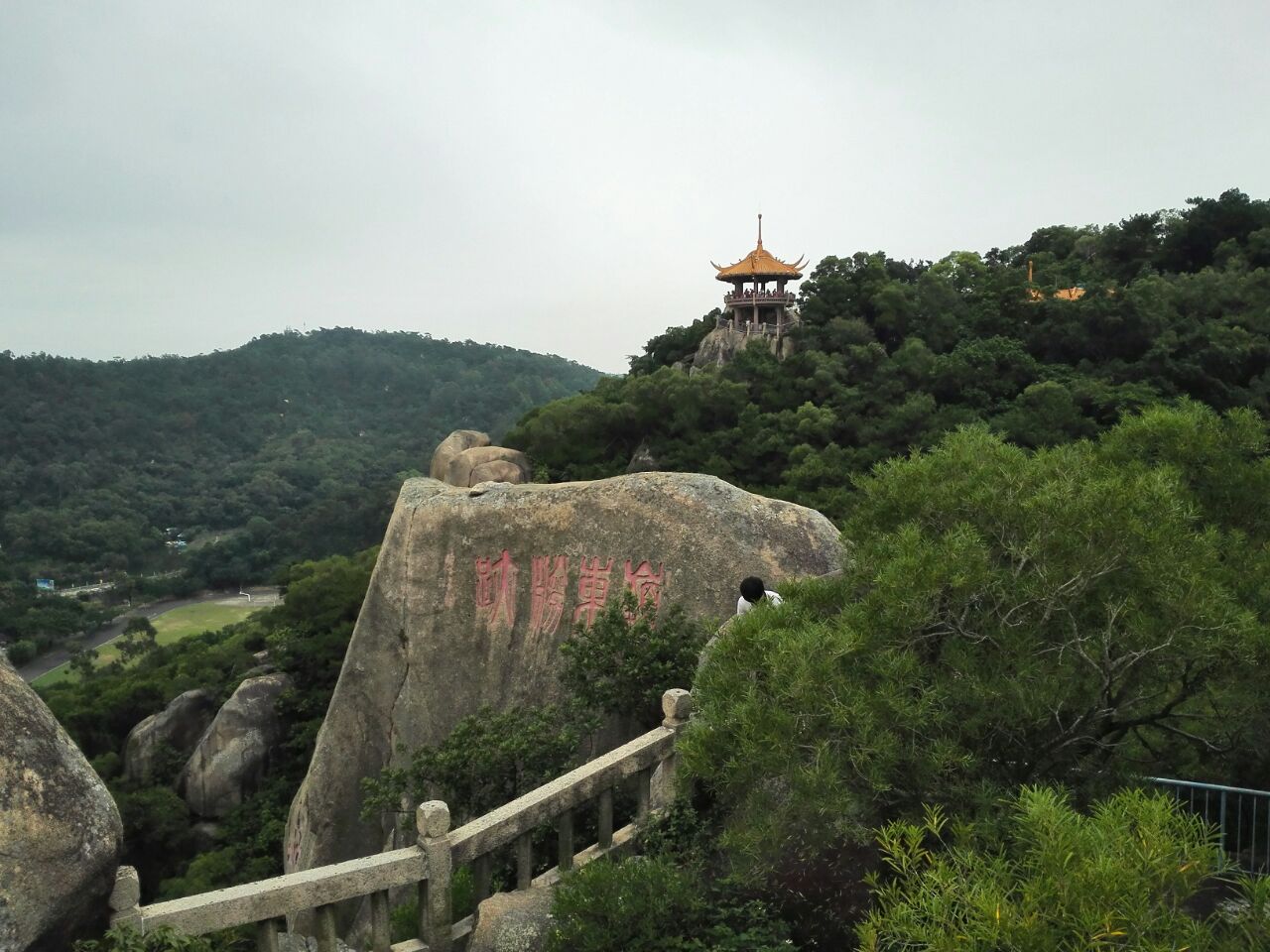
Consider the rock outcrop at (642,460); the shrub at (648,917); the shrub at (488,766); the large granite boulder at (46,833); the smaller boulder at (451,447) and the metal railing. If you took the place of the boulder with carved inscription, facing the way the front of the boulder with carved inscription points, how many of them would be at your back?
2

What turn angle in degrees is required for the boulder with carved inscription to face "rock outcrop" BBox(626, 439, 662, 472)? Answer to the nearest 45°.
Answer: approximately 180°

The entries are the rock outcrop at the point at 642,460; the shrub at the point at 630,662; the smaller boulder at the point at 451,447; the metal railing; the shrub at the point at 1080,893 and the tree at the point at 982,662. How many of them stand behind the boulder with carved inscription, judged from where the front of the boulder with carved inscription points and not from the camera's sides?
2

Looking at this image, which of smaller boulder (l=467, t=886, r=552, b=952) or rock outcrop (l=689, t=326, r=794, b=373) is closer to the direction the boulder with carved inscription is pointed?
the smaller boulder

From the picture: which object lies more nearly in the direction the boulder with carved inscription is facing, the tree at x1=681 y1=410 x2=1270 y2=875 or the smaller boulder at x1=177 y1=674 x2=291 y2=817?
the tree

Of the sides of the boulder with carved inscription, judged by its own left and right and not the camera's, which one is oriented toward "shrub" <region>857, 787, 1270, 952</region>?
front

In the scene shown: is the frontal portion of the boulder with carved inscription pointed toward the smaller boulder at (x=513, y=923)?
yes

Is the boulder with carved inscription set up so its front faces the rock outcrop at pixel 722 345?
no

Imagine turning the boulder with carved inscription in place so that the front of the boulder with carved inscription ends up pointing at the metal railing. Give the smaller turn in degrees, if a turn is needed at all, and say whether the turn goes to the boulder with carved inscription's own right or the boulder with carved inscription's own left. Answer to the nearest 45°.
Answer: approximately 45° to the boulder with carved inscription's own left

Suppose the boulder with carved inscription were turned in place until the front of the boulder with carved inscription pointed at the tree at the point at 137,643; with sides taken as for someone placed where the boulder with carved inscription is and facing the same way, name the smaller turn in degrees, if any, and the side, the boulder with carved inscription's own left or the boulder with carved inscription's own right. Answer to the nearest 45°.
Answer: approximately 135° to the boulder with carved inscription's own right

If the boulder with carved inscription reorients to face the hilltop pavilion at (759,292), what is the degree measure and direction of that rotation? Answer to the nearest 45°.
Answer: approximately 180°

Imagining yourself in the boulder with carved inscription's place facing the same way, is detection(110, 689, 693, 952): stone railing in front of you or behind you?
in front

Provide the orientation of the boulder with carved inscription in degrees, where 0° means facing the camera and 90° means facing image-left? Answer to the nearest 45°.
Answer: approximately 0°

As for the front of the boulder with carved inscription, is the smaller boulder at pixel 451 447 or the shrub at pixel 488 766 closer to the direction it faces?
the shrub

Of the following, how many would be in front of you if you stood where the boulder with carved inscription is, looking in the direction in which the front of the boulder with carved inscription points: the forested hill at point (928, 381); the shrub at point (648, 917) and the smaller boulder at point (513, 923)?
2

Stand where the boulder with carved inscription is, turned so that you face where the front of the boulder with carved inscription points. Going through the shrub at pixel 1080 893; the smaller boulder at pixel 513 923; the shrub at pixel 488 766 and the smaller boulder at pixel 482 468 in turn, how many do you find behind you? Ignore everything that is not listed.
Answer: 1
